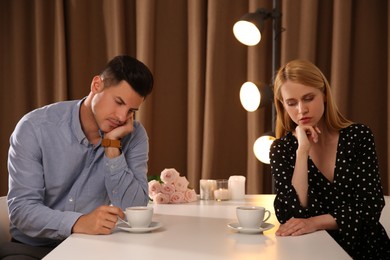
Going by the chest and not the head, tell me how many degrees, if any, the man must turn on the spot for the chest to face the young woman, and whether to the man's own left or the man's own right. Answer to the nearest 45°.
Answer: approximately 45° to the man's own left

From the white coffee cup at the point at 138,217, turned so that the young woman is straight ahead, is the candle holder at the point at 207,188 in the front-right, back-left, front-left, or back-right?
front-left

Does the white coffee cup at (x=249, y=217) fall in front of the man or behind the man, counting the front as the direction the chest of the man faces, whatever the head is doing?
in front

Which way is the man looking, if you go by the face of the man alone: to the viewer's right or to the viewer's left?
to the viewer's right

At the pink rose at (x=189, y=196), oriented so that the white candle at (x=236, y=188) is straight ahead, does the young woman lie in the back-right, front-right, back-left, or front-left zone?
front-right

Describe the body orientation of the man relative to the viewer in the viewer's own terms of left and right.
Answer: facing the viewer and to the right of the viewer
